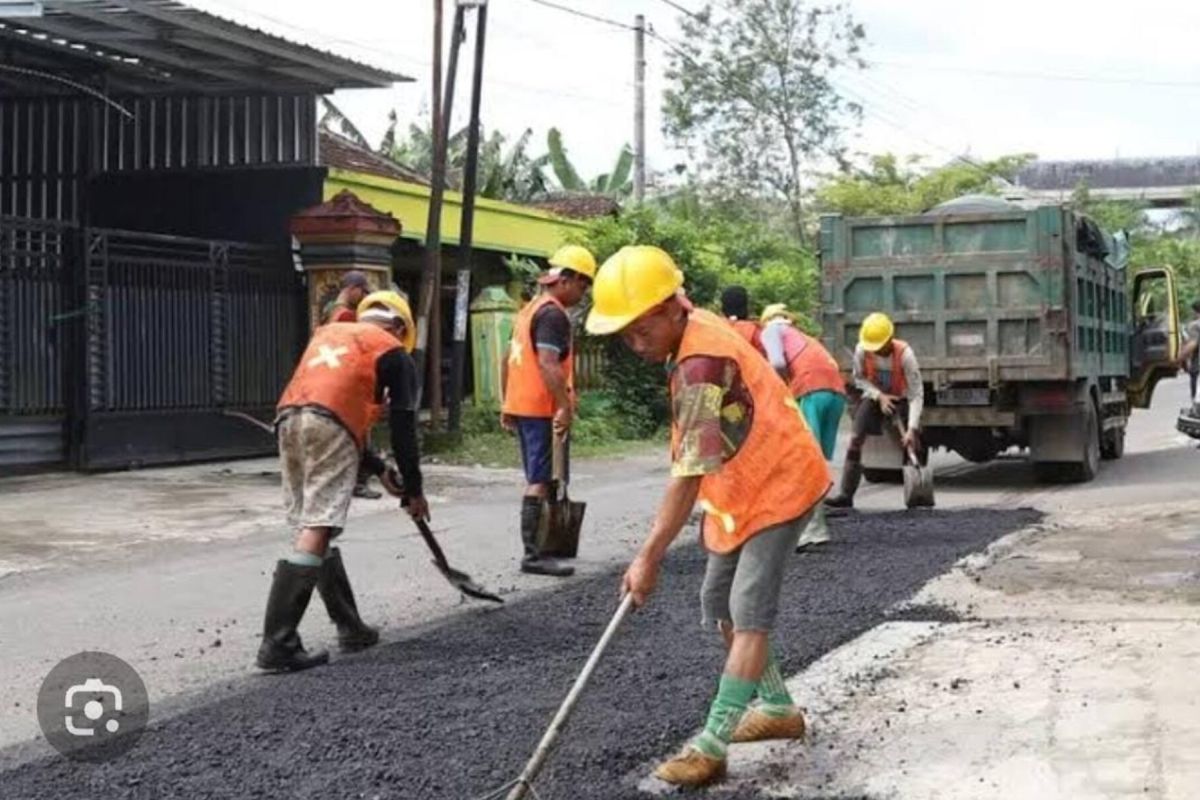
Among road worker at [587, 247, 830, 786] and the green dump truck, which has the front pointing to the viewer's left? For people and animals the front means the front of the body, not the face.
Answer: the road worker

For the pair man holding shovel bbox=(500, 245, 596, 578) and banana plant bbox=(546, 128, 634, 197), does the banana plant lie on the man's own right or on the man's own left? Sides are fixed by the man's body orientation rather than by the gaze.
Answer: on the man's own left

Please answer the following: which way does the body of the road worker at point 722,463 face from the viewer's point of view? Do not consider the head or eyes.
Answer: to the viewer's left

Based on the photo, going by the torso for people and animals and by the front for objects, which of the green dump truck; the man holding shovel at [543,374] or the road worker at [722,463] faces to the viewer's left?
the road worker

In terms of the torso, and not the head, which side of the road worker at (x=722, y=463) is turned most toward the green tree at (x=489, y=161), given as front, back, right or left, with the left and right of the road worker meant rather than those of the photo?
right

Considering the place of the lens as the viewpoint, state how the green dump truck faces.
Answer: facing away from the viewer and to the right of the viewer

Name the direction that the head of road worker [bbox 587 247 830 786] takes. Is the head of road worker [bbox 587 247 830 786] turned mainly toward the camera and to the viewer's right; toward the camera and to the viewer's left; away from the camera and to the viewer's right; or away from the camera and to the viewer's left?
toward the camera and to the viewer's left
